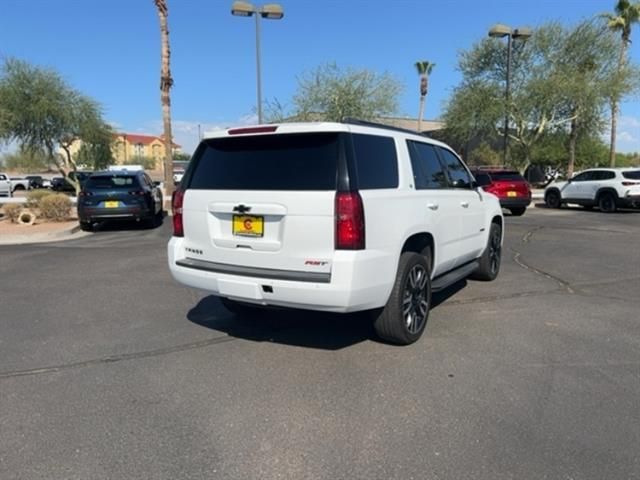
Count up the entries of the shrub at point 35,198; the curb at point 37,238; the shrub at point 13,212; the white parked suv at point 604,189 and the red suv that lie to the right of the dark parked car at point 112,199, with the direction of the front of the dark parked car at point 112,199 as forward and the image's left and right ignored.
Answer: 2

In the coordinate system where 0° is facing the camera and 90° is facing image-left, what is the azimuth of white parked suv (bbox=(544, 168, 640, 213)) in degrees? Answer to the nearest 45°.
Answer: approximately 135°

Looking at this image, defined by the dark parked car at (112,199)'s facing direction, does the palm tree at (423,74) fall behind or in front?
in front

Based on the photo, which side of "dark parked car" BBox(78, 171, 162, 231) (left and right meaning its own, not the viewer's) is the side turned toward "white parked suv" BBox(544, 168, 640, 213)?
right

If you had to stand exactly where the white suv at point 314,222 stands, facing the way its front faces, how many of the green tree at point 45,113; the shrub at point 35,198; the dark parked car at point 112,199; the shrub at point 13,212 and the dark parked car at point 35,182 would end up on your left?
5

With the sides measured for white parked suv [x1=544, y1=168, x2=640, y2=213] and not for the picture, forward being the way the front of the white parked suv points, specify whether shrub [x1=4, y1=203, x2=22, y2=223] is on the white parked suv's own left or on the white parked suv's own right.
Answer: on the white parked suv's own left

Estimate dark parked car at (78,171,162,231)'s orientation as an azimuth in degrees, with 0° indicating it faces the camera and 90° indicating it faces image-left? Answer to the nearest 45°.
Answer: approximately 180°

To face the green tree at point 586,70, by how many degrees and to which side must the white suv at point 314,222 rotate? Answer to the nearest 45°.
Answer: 0° — it already faces it

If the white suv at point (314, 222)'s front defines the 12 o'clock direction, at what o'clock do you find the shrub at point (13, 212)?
The shrub is roughly at 9 o'clock from the white suv.

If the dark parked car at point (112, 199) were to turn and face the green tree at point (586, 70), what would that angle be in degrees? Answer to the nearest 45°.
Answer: approximately 90° to its right

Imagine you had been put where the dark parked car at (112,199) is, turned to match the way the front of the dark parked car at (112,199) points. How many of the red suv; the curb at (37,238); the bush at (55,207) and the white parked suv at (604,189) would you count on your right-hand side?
2

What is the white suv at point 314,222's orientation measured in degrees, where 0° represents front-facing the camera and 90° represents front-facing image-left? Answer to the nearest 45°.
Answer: approximately 225°

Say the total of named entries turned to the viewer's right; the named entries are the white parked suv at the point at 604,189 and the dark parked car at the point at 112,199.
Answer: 0

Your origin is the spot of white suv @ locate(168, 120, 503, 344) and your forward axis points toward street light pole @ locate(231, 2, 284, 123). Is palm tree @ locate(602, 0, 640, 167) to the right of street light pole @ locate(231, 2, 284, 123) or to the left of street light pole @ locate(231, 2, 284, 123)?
right

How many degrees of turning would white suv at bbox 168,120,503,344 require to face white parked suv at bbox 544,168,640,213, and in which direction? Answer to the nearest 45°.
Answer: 0° — it already faces it

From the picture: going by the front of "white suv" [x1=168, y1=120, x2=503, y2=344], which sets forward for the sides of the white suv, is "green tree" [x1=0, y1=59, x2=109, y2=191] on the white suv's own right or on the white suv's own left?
on the white suv's own left
